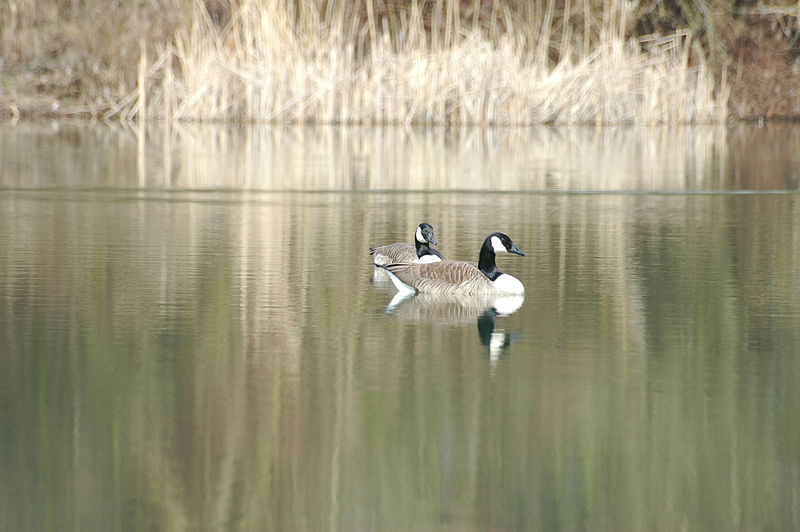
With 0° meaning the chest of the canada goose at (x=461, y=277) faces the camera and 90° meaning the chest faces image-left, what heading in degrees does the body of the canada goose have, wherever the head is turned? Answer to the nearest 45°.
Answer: approximately 270°

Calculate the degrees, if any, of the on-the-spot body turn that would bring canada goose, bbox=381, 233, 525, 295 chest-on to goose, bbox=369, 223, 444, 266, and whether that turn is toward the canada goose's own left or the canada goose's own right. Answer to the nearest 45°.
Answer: approximately 90° to the canada goose's own left
